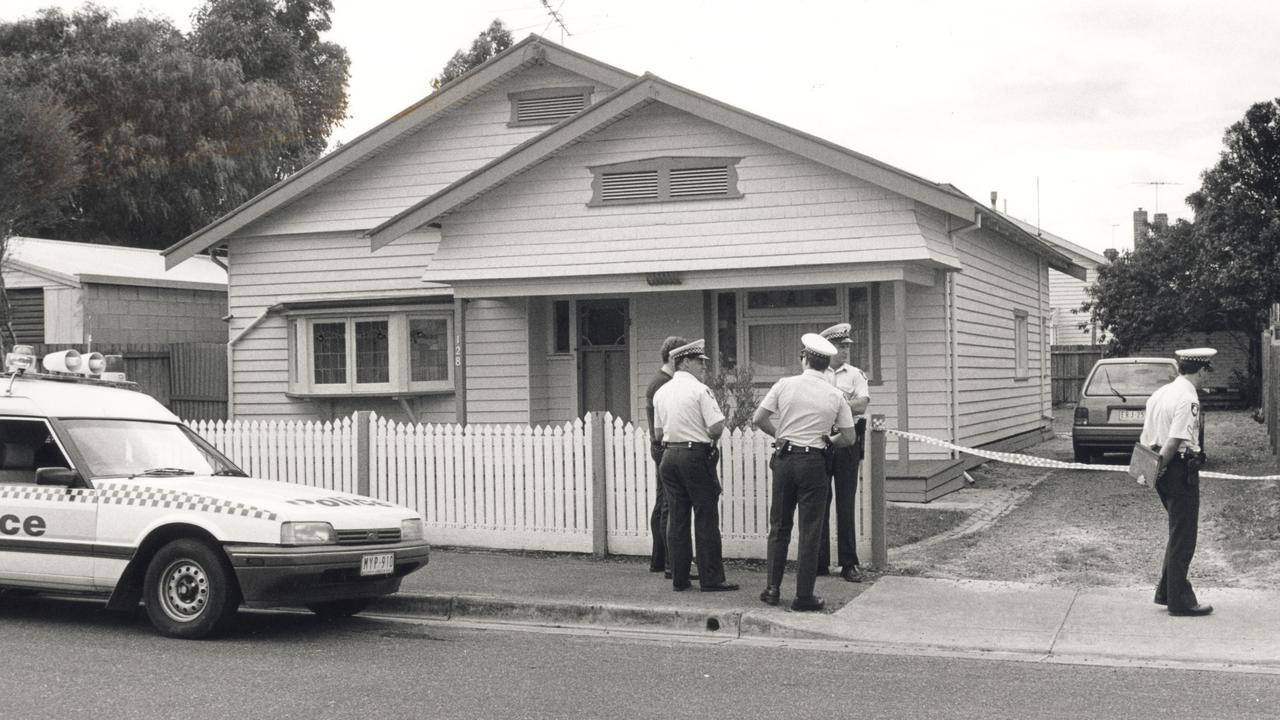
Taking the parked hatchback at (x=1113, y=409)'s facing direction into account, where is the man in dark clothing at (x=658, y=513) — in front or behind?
behind

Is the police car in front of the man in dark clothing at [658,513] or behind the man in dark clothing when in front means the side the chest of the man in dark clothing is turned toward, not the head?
behind

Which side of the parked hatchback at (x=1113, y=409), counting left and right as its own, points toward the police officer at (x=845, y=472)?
back

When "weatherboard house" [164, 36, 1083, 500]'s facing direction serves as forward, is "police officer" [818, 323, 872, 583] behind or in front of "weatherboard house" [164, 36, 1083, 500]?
in front

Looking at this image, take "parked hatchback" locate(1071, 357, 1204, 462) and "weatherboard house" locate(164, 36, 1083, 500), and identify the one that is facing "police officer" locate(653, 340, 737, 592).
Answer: the weatherboard house

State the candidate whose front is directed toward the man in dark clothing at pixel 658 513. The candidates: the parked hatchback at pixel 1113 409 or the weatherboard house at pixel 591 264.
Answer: the weatherboard house

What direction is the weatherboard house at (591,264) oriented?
toward the camera

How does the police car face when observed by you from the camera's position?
facing the viewer and to the right of the viewer

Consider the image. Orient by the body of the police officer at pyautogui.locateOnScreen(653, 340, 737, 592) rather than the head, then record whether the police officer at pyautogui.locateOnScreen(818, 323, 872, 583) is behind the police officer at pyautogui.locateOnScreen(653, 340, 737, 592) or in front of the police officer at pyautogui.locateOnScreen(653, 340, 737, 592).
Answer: in front

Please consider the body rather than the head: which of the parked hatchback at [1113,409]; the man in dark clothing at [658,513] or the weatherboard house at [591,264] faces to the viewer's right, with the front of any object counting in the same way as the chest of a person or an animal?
the man in dark clothing

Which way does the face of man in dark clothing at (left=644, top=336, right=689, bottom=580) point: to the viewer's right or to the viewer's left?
to the viewer's right

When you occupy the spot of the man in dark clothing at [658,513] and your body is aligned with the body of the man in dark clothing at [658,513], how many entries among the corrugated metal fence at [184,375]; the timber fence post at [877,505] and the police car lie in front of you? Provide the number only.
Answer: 1

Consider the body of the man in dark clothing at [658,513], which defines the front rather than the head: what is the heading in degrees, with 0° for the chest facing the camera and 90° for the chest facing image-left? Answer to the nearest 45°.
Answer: approximately 270°

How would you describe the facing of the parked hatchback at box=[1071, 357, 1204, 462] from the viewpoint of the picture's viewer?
facing away from the viewer

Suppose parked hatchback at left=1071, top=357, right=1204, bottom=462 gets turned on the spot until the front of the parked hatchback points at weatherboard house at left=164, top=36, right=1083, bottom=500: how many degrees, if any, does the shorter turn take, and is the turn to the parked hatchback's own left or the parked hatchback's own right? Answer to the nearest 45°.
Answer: approximately 135° to the parked hatchback's own left

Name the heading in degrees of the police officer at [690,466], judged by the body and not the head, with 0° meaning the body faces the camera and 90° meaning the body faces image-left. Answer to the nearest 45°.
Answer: approximately 225°
